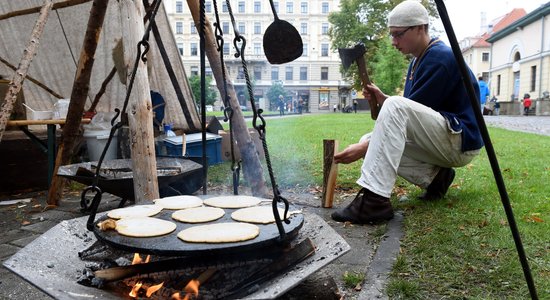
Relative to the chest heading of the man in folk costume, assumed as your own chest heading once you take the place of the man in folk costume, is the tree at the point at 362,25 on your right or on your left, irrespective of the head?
on your right

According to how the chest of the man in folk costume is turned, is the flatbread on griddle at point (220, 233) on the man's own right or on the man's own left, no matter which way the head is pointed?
on the man's own left

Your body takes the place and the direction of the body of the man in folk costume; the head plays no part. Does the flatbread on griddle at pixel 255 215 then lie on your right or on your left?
on your left

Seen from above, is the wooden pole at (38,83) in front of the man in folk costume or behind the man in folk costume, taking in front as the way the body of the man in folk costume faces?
in front

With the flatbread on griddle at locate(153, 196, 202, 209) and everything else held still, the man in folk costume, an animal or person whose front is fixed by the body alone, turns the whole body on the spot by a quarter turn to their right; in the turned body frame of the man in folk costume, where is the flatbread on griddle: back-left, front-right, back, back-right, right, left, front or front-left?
back-left

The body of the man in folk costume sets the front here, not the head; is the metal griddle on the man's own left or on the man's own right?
on the man's own left

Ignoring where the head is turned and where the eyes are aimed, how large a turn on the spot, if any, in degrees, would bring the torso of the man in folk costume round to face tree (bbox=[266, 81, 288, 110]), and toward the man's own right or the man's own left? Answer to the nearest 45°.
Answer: approximately 90° to the man's own right

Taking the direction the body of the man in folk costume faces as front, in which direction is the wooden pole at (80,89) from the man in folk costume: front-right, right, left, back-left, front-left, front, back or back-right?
front

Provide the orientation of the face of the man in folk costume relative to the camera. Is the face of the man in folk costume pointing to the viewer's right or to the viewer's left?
to the viewer's left

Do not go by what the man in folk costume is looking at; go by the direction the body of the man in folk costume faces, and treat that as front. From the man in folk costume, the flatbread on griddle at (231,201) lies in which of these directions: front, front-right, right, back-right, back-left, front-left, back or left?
front-left

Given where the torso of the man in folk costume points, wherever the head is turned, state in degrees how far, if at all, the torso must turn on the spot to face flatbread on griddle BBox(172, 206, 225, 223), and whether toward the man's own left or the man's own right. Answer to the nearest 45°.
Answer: approximately 45° to the man's own left

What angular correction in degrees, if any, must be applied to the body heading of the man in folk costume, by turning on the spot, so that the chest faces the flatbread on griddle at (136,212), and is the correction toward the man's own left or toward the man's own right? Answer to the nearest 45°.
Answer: approximately 45° to the man's own left

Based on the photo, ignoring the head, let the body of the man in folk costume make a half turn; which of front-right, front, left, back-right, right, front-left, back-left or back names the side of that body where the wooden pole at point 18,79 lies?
back

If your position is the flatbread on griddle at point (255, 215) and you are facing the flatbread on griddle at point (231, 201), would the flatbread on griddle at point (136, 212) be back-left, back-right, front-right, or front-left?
front-left

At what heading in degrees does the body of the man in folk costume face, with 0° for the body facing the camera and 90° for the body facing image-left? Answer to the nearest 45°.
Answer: approximately 90°
